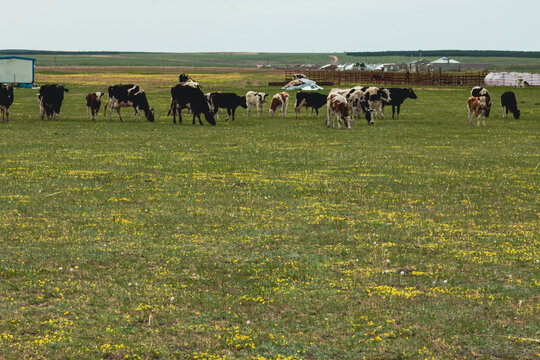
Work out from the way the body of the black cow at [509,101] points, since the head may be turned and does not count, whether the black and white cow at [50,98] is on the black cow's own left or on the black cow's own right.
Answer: on the black cow's own right

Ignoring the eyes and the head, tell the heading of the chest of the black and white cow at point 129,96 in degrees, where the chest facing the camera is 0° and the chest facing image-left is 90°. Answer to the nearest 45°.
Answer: approximately 270°

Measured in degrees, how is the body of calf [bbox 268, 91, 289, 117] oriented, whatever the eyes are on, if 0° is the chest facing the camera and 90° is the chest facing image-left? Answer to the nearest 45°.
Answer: approximately 45°

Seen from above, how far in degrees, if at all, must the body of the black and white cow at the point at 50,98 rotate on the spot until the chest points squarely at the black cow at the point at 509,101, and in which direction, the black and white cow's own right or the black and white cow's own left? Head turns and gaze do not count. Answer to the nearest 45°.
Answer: approximately 45° to the black and white cow's own left

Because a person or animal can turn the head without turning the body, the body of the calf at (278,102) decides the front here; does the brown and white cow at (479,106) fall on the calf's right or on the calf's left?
on the calf's left

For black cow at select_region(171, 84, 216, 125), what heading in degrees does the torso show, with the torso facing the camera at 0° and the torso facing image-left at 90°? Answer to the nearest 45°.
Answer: approximately 270°

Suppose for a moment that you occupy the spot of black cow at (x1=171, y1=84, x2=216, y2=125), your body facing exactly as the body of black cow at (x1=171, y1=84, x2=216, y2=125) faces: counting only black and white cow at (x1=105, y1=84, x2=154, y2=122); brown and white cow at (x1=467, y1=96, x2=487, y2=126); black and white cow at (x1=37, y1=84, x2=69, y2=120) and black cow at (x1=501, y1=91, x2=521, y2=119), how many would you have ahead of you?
2

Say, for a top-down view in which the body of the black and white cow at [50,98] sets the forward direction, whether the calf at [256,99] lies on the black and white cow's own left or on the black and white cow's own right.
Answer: on the black and white cow's own left

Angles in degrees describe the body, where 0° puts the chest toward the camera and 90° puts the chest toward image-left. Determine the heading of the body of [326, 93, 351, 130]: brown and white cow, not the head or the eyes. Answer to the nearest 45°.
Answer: approximately 315°
